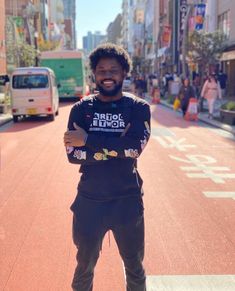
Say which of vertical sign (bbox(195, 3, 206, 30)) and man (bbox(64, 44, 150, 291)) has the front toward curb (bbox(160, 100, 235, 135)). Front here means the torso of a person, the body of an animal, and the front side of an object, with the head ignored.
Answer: the vertical sign

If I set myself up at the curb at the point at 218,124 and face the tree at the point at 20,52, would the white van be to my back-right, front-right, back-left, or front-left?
front-left

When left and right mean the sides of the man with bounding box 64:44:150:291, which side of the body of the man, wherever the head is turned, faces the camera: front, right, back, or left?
front

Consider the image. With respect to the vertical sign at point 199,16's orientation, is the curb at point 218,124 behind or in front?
in front

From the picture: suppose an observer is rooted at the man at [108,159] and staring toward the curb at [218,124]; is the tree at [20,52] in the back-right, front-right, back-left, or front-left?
front-left

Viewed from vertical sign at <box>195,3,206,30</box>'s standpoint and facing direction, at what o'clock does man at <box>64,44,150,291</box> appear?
The man is roughly at 12 o'clock from the vertical sign.

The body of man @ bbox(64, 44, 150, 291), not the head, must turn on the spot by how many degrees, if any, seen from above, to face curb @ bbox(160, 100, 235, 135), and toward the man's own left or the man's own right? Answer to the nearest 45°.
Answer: approximately 180°

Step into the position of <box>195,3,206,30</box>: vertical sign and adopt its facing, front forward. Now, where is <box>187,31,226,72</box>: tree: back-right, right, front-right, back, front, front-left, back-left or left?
front
